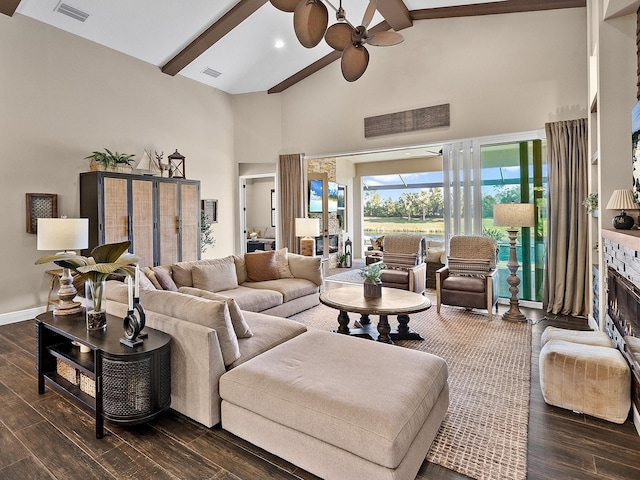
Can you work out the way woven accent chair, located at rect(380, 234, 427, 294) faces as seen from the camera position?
facing the viewer and to the left of the viewer

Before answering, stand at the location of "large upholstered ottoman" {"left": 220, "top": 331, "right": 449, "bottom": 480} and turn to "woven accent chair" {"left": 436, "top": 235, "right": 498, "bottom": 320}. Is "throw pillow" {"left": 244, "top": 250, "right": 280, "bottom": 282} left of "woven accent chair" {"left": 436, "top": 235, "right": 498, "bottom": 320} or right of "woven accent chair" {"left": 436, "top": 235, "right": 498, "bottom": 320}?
left

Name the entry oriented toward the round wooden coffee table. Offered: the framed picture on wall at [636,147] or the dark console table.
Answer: the framed picture on wall

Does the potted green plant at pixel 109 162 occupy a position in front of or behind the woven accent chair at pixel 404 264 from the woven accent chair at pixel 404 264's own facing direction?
in front

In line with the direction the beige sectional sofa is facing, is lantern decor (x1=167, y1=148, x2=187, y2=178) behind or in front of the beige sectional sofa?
behind

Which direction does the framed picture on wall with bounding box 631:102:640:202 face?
to the viewer's left

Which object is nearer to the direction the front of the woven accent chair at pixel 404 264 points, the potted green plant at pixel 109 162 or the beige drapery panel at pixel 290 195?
the potted green plant

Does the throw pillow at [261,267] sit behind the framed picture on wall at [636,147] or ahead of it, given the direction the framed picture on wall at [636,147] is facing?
ahead

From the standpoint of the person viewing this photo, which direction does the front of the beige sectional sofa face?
facing the viewer and to the right of the viewer

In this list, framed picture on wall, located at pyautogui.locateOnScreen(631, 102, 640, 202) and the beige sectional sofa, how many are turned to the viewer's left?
1

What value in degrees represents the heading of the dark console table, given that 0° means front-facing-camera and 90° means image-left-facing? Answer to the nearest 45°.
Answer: approximately 45°

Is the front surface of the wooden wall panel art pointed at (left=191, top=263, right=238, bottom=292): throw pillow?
yes
